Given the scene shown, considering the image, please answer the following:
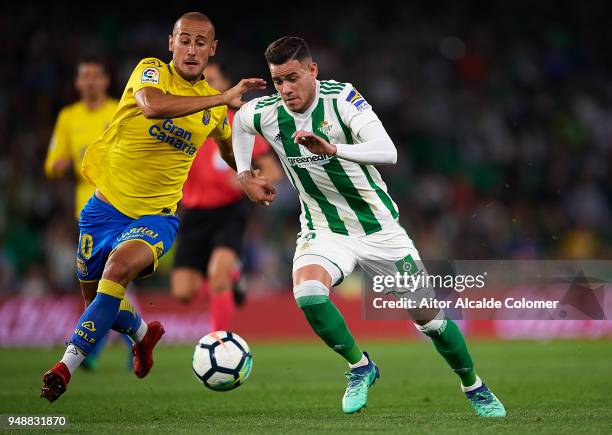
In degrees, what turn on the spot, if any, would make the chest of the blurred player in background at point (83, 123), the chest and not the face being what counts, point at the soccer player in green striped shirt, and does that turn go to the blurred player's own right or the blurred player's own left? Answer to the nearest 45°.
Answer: approximately 45° to the blurred player's own left

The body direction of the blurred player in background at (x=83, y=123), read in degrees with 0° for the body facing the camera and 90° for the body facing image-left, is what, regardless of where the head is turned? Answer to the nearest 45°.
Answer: approximately 0°

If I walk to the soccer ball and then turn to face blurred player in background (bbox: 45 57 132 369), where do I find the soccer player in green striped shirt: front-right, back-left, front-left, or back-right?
back-right

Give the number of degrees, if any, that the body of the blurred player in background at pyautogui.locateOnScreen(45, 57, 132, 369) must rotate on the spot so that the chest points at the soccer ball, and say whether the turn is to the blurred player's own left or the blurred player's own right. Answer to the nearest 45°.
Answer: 0° — they already face it

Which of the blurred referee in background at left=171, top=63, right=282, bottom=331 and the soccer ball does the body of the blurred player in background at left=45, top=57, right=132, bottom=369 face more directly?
the soccer ball
